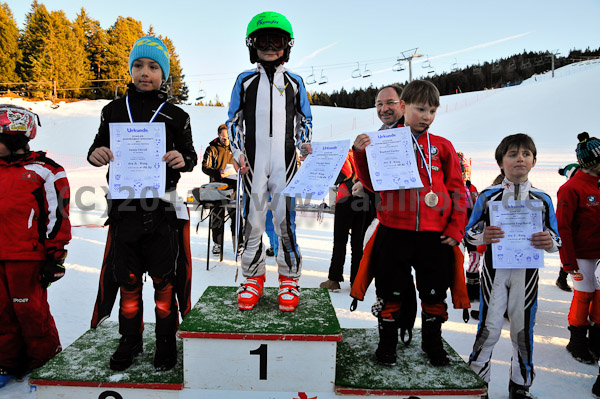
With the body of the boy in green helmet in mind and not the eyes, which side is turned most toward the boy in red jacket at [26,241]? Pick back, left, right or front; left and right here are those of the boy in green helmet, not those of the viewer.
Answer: right

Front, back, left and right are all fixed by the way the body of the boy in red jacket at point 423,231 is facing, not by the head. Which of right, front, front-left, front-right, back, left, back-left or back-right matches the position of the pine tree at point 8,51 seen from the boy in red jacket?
back-right

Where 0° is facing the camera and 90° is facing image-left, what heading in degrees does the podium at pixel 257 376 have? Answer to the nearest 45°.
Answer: approximately 0°

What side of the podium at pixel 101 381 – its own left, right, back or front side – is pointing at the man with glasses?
left

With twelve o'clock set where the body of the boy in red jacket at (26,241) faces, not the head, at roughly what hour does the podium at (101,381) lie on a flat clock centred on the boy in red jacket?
The podium is roughly at 10 o'clock from the boy in red jacket.

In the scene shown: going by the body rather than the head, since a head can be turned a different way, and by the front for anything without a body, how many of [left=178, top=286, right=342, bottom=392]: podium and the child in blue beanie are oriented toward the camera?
2
